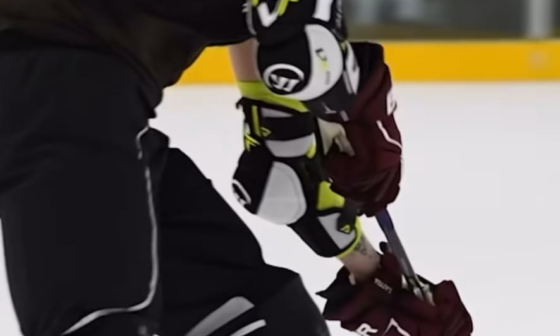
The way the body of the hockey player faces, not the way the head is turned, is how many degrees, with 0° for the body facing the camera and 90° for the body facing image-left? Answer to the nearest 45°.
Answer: approximately 270°
